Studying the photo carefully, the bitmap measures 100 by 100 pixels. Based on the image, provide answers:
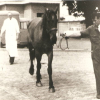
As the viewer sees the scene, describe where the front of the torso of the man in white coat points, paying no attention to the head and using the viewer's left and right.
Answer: facing the viewer

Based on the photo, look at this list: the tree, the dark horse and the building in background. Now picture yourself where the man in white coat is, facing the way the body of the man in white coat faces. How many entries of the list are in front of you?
1

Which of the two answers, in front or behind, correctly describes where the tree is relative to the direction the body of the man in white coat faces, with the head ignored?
behind

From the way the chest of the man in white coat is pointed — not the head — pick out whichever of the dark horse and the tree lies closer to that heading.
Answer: the dark horse

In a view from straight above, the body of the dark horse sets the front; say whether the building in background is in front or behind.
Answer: behind

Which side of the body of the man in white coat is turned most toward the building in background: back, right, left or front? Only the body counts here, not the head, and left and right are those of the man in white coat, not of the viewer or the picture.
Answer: back

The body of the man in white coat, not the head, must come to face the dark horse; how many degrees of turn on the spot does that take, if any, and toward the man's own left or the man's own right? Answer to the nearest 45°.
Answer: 0° — they already face it

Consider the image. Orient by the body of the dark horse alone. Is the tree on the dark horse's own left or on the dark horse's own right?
on the dark horse's own left

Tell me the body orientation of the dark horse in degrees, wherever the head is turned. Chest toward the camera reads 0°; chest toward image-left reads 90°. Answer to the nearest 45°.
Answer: approximately 315°

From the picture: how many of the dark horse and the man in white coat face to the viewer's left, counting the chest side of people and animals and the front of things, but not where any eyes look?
0
